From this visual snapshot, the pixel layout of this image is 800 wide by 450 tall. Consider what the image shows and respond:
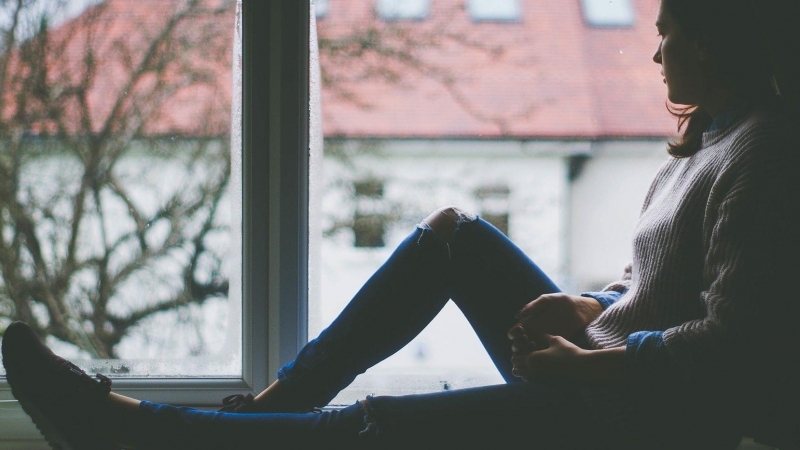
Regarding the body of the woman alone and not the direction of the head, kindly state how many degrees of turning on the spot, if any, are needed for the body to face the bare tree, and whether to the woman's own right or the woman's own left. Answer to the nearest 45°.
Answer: approximately 45° to the woman's own right

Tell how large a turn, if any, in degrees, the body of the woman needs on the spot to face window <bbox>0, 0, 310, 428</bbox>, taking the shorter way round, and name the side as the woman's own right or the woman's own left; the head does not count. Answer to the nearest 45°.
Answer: approximately 45° to the woman's own right

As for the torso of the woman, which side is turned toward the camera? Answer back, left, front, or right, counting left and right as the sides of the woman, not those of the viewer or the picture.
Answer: left

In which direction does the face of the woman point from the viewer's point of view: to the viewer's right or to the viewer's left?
to the viewer's left
